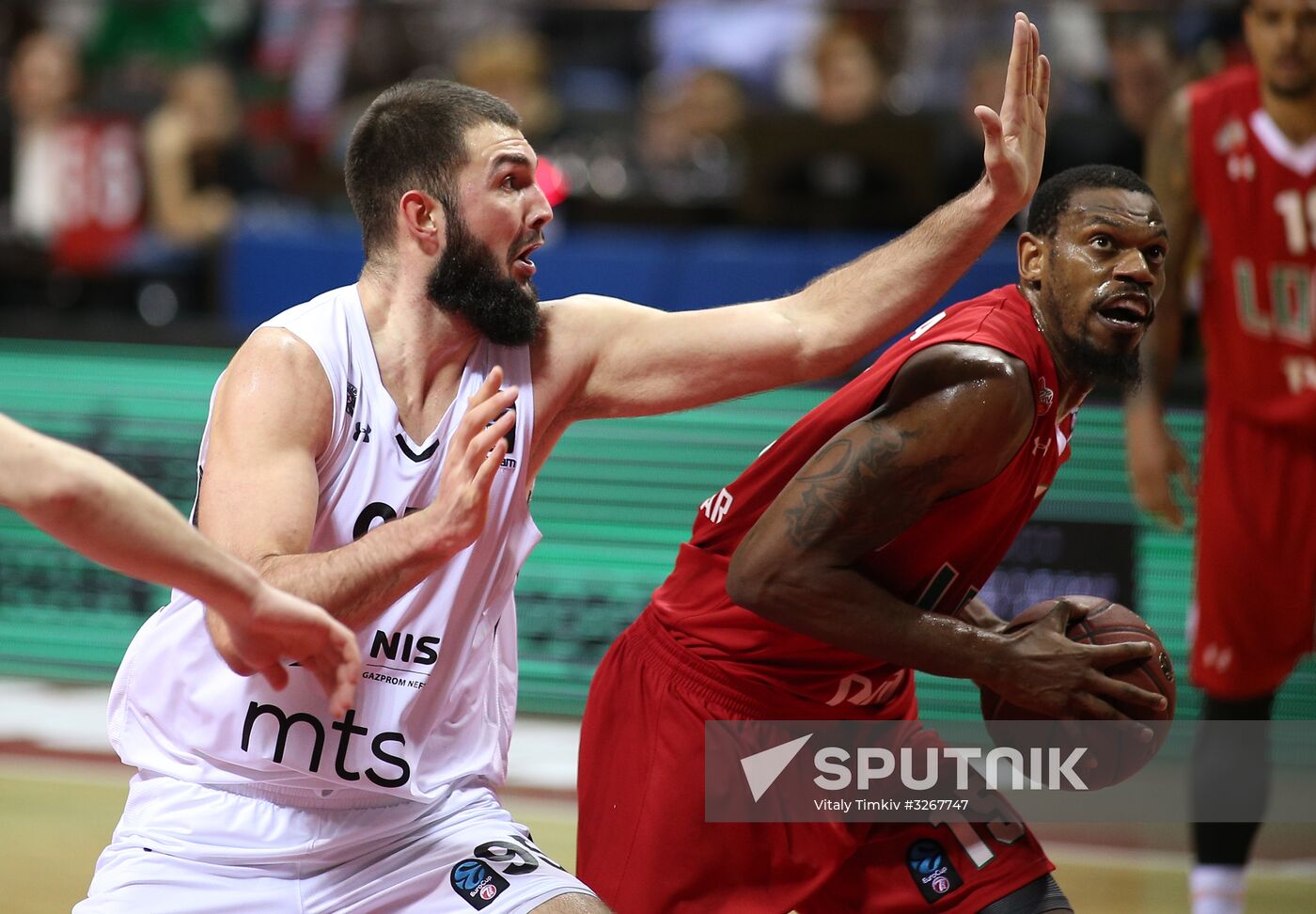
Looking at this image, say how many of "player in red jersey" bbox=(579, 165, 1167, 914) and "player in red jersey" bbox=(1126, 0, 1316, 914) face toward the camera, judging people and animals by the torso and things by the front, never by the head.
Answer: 1

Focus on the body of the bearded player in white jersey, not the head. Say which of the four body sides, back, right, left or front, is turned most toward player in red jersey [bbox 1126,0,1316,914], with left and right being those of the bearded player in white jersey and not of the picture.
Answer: left

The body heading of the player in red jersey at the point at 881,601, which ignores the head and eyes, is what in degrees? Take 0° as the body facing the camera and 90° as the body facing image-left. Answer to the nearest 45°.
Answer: approximately 270°

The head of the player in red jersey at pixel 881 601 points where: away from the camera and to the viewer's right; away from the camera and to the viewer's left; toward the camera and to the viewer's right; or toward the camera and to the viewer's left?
toward the camera and to the viewer's right

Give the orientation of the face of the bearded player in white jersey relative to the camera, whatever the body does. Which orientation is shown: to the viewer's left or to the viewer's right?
to the viewer's right

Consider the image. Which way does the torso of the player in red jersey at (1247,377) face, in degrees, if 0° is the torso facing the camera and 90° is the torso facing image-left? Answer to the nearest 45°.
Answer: approximately 0°

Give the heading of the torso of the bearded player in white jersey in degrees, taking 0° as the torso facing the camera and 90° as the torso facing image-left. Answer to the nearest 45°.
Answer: approximately 315°

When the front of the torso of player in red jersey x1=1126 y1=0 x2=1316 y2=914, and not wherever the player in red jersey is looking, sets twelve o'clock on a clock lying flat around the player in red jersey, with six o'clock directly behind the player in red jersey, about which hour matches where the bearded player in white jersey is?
The bearded player in white jersey is roughly at 1 o'clock from the player in red jersey.
